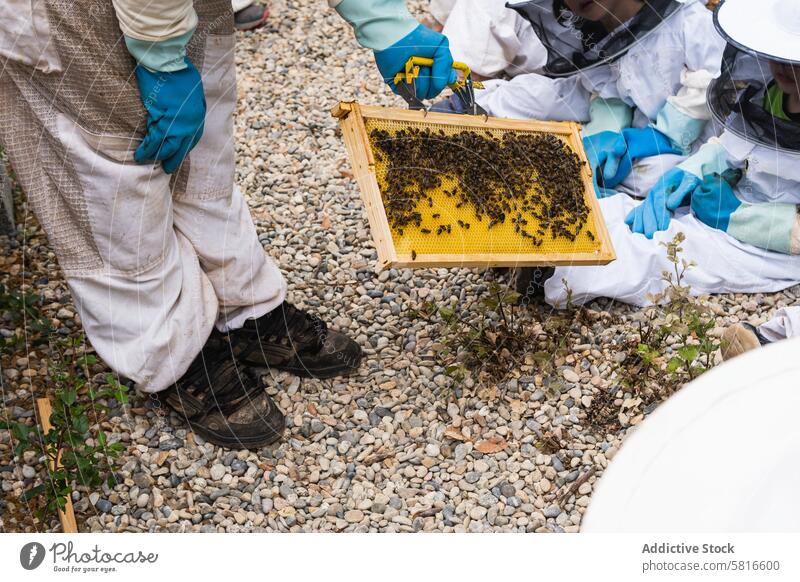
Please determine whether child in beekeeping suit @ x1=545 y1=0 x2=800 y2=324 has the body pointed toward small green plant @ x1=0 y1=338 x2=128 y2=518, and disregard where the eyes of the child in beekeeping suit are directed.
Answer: yes

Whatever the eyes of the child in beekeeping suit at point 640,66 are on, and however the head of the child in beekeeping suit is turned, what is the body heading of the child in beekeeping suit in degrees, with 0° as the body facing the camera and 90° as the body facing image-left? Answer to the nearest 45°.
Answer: approximately 45°

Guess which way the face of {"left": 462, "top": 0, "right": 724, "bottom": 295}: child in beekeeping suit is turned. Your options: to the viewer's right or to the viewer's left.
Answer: to the viewer's left

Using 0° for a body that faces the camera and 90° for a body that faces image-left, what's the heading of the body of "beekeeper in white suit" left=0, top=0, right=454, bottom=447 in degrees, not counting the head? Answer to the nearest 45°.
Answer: approximately 315°

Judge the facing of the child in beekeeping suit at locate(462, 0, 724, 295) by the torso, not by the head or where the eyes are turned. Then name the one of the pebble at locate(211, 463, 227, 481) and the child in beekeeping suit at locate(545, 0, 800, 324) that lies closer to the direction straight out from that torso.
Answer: the pebble

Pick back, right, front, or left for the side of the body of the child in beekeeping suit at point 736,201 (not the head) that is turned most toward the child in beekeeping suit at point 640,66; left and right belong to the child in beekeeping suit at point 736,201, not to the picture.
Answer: right
